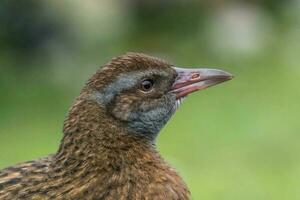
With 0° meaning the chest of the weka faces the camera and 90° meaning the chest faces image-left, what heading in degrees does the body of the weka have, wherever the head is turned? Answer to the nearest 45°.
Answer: approximately 270°
